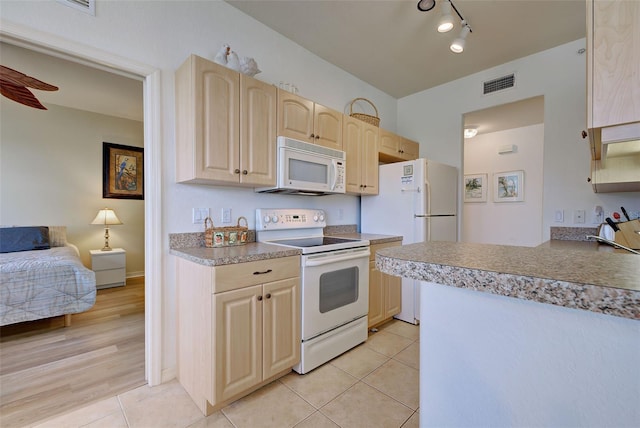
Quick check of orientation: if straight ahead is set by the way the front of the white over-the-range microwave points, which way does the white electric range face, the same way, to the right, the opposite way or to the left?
the same way

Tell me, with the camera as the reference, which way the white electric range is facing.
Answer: facing the viewer and to the right of the viewer

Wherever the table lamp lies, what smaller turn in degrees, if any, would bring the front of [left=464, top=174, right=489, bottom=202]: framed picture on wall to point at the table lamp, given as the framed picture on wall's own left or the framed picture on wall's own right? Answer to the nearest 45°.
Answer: approximately 45° to the framed picture on wall's own right

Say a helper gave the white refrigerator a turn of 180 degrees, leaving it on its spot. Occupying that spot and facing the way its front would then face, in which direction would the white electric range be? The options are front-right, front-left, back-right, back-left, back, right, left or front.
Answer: left

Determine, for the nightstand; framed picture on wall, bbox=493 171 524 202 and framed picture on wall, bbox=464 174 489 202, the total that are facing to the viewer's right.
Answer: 0

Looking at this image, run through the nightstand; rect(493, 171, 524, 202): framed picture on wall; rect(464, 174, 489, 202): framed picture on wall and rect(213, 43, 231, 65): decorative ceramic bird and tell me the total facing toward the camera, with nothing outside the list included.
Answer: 3

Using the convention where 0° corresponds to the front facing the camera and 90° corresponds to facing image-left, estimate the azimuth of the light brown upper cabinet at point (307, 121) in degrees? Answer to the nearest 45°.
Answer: approximately 315°

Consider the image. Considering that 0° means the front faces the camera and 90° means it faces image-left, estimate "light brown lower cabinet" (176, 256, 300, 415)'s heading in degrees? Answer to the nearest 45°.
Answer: approximately 315°

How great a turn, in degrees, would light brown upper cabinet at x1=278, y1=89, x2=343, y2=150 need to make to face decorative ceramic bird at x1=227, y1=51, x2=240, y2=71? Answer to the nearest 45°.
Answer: approximately 90° to its right

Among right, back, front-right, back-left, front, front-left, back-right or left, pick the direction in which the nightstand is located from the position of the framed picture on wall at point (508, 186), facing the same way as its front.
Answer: front-right

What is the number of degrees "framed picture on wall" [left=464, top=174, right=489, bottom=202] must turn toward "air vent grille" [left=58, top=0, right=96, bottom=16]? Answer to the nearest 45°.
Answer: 0° — it already faces it

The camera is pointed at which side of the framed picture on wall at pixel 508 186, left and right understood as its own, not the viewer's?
front

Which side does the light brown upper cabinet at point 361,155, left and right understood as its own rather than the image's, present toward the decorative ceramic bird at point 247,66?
right

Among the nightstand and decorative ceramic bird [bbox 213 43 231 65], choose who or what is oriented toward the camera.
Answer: the nightstand
